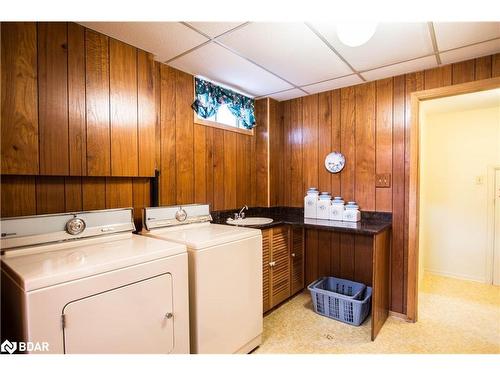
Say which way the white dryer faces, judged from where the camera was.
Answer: facing the viewer and to the right of the viewer

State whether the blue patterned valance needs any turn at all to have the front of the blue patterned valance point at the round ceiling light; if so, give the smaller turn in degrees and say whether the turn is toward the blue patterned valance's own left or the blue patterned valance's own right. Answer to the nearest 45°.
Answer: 0° — it already faces it

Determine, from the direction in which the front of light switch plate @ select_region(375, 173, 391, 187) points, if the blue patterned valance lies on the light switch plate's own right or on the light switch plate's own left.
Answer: on the light switch plate's own right

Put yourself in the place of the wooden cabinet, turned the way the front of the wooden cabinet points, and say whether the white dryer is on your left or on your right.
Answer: on your right

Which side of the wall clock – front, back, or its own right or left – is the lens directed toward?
front

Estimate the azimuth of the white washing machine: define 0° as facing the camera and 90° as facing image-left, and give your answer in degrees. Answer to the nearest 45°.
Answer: approximately 315°

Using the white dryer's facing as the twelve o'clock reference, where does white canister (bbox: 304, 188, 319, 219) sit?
The white canister is roughly at 10 o'clock from the white dryer.

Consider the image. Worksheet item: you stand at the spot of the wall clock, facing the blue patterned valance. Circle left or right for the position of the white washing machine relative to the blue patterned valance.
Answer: left

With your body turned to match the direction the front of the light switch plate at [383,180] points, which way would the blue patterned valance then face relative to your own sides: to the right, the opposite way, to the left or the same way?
to the left

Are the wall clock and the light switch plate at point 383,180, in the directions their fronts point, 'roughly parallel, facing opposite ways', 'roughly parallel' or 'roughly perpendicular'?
roughly parallel

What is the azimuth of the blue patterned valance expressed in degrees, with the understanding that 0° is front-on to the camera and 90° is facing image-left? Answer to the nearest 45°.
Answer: approximately 315°

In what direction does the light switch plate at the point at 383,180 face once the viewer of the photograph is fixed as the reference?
facing the viewer

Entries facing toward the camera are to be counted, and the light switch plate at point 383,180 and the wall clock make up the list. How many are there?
2

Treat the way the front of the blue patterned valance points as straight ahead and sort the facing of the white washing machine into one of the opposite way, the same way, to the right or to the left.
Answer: the same way
